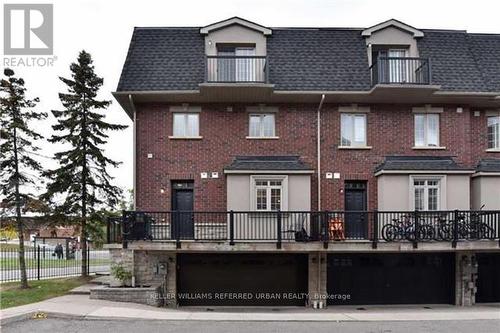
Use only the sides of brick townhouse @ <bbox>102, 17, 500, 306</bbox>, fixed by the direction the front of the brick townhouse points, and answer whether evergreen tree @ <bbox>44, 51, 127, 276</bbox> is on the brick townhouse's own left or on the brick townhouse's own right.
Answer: on the brick townhouse's own right

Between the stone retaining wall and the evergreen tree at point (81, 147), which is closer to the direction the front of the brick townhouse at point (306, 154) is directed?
the stone retaining wall

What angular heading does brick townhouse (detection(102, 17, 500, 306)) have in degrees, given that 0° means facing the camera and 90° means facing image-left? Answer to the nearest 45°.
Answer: approximately 0°

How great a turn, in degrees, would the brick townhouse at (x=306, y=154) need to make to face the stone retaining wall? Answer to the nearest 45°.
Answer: approximately 45° to its right
